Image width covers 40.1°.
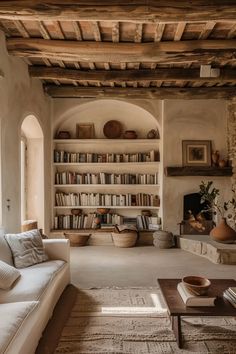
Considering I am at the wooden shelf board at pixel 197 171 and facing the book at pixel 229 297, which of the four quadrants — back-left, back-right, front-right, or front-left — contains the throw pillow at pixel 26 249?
front-right

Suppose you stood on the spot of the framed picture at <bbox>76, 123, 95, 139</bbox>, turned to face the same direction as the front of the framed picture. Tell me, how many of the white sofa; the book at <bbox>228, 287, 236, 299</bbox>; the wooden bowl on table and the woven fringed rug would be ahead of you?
4

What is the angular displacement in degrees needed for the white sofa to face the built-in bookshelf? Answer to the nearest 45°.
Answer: approximately 90° to its left

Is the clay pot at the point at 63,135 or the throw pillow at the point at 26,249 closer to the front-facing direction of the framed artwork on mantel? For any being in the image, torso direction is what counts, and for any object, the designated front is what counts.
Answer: the throw pillow

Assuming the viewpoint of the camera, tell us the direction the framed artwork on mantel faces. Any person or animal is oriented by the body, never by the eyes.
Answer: facing the viewer

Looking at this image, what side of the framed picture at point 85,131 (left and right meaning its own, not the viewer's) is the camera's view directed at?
front

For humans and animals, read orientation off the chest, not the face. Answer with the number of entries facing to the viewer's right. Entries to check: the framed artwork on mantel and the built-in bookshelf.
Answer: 0

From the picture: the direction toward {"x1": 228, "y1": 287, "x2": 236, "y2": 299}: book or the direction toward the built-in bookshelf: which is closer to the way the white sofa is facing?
the book

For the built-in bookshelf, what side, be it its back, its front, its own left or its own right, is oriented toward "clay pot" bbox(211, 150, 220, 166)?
left

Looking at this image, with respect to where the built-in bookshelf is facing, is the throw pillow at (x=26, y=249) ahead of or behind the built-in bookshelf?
ahead

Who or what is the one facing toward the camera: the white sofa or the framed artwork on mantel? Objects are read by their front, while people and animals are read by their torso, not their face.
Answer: the framed artwork on mantel

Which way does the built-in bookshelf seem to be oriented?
toward the camera

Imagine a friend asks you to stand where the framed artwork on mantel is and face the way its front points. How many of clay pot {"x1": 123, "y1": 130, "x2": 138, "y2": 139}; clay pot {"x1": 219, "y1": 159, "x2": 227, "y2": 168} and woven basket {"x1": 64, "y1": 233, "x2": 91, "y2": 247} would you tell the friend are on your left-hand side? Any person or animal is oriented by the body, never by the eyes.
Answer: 1

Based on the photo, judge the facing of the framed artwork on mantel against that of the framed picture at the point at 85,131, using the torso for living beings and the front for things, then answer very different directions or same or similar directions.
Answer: same or similar directions

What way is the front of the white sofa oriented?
to the viewer's right

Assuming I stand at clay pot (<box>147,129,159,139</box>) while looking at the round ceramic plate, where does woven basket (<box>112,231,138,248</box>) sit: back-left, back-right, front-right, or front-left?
front-left

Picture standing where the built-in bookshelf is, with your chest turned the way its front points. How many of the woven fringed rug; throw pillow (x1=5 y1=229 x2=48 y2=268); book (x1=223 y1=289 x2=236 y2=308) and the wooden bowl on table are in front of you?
4

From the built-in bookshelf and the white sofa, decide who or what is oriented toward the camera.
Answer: the built-in bookshelf

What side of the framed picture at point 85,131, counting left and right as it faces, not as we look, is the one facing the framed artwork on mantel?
left

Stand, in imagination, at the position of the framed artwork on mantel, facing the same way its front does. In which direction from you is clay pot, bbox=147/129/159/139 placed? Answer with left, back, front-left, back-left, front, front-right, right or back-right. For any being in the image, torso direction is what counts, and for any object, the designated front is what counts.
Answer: right
